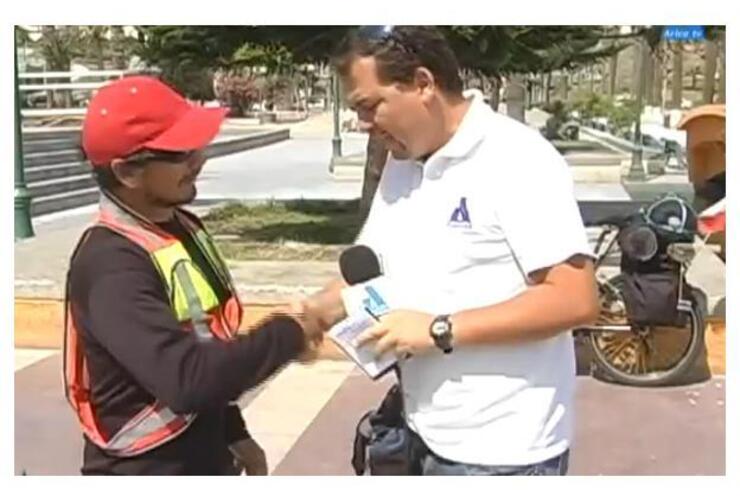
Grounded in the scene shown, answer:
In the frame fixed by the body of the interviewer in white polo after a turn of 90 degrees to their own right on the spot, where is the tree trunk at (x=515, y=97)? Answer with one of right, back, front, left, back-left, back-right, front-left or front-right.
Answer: front-right

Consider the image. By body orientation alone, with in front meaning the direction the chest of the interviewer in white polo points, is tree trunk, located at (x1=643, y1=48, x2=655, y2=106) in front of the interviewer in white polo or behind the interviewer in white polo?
behind

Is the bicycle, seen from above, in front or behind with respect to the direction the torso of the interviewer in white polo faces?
behind

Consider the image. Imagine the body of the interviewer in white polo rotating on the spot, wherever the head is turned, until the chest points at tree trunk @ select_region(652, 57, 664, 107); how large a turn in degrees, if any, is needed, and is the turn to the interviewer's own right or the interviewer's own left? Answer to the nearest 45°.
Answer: approximately 135° to the interviewer's own right

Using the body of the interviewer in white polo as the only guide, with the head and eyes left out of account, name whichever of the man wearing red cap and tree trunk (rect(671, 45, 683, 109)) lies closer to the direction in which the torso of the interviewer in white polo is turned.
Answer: the man wearing red cap

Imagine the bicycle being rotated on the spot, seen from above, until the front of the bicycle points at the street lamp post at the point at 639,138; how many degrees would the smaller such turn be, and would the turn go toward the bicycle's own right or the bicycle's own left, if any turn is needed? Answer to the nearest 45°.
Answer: approximately 90° to the bicycle's own right

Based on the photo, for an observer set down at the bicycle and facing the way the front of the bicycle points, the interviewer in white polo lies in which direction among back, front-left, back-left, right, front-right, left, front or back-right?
left

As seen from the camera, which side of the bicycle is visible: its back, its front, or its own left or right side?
left

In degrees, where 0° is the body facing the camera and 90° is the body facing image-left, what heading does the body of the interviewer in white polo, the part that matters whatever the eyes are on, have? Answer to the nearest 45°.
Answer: approximately 45°

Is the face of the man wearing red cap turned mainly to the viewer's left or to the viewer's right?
to the viewer's right

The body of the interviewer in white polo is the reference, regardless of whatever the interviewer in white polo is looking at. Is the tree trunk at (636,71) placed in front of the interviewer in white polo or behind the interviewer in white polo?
behind
